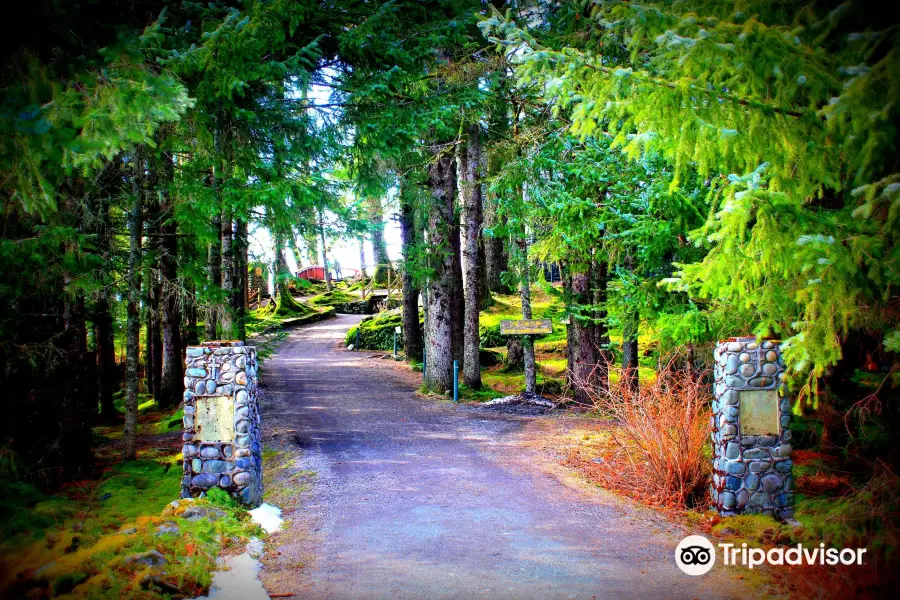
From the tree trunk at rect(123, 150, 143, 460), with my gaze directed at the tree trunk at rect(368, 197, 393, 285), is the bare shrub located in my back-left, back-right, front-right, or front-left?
back-right

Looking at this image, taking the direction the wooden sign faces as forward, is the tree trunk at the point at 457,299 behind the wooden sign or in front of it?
behind

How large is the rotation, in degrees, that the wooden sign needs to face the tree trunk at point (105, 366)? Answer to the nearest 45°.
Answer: approximately 90° to its right

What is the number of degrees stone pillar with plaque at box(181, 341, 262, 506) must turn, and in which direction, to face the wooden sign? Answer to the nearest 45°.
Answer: approximately 135° to its left

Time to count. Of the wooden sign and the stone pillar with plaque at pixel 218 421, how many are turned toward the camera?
2

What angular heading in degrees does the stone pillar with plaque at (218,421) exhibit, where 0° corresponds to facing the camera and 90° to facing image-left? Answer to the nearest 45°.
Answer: approximately 0°

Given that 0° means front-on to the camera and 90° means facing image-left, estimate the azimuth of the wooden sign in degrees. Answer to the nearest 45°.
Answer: approximately 0°

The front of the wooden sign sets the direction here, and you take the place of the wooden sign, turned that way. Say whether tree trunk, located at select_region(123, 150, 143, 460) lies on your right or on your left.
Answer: on your right

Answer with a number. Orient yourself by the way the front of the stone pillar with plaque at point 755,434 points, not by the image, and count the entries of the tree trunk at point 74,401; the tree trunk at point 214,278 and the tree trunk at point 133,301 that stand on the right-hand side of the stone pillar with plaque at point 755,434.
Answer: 3

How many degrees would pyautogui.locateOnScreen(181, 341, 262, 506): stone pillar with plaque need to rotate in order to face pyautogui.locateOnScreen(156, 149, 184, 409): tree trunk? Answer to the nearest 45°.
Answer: approximately 180°

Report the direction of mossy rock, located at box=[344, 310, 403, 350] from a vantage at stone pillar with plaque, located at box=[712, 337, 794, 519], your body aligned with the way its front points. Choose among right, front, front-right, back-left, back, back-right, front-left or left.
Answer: back-right
